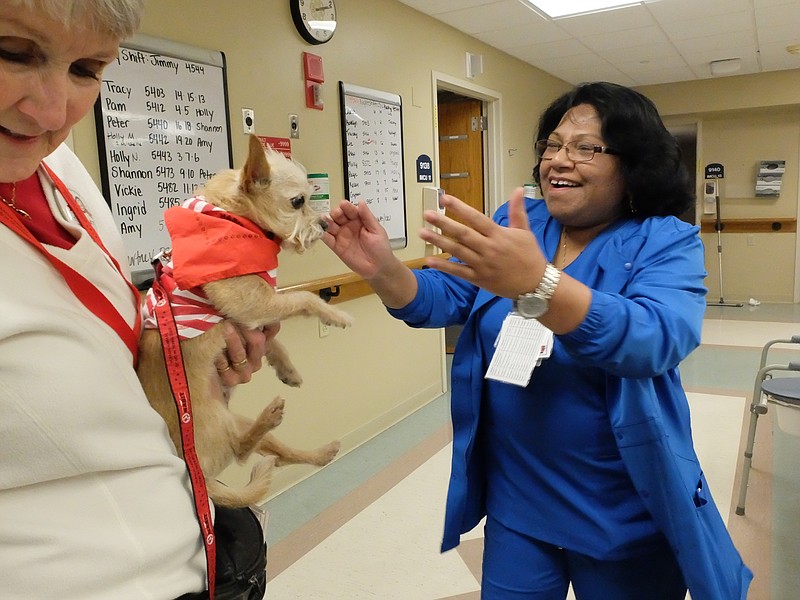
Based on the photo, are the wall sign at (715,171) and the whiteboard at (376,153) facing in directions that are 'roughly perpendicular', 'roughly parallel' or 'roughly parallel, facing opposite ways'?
roughly perpendicular

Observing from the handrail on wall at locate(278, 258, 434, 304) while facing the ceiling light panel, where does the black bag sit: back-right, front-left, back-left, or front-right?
back-right

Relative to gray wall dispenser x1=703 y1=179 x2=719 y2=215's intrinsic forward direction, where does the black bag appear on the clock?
The black bag is roughly at 12 o'clock from the gray wall dispenser.

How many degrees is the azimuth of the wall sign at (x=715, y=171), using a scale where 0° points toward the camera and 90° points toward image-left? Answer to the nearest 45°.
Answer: approximately 0°

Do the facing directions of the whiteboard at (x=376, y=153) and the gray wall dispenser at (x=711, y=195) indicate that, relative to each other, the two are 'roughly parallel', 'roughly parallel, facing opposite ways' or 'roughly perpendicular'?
roughly perpendicular

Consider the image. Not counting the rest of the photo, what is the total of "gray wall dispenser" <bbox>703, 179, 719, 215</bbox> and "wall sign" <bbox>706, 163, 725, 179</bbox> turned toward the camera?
2

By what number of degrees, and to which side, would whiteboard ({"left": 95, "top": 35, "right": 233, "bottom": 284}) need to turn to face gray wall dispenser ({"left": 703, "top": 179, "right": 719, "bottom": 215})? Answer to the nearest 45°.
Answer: approximately 90° to its left

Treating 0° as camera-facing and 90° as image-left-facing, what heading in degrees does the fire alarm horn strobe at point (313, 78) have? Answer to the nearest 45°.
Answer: approximately 315°

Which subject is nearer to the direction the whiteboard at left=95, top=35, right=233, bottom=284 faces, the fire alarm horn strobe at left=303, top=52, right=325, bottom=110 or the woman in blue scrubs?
the woman in blue scrubs

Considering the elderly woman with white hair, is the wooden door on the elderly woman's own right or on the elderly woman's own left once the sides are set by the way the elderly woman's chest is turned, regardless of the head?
on the elderly woman's own left
